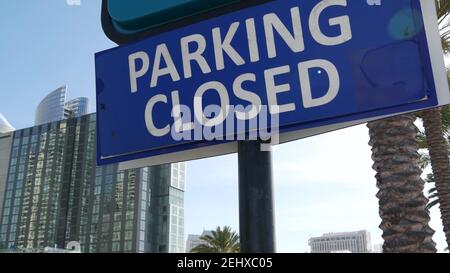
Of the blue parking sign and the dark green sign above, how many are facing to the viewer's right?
0

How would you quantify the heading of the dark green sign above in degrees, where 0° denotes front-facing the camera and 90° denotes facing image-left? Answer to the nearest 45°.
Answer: approximately 45°

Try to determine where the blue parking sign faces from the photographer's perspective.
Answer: facing the viewer and to the left of the viewer
